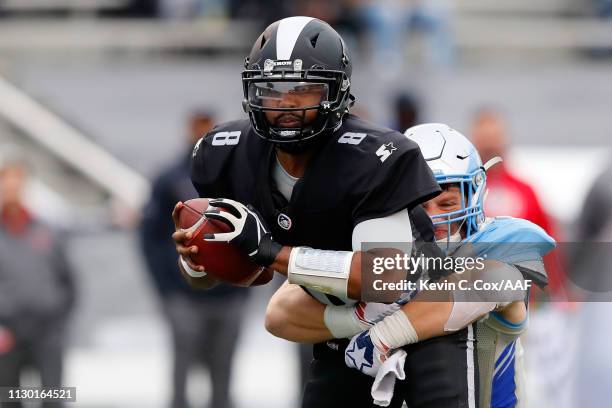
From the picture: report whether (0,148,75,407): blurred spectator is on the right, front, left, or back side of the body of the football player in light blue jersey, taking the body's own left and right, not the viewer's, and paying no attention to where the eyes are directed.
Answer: right

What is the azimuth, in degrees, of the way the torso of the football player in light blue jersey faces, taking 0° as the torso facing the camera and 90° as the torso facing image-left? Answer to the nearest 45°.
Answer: approximately 45°

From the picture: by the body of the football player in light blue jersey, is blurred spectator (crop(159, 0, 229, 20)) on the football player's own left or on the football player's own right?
on the football player's own right

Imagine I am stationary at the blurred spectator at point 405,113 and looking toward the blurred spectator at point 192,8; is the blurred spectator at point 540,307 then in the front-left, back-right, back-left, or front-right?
back-right

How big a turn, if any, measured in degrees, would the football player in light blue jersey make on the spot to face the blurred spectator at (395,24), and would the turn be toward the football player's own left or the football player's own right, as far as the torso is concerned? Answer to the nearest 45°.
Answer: approximately 135° to the football player's own right

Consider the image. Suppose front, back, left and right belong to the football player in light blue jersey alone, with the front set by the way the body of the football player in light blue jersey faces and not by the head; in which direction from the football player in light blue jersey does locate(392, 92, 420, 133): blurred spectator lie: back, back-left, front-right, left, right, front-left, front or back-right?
back-right

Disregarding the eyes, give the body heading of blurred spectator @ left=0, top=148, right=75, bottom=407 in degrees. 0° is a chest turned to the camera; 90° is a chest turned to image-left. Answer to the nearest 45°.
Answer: approximately 0°

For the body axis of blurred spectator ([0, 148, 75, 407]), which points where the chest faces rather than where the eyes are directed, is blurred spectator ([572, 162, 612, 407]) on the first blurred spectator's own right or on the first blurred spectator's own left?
on the first blurred spectator's own left

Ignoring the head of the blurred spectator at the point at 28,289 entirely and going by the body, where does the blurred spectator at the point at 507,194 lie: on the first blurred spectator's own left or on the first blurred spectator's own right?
on the first blurred spectator's own left
